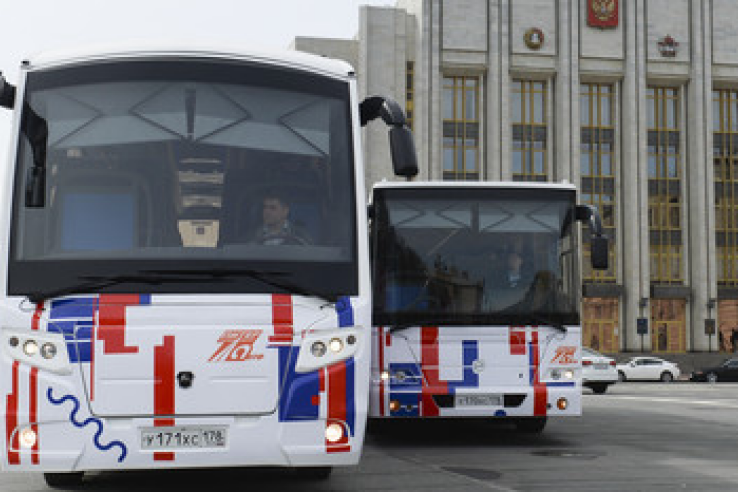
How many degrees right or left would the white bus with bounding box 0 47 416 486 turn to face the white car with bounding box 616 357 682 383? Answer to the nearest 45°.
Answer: approximately 135° to its left

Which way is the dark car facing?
to the viewer's left

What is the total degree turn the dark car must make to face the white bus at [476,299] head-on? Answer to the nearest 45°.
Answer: approximately 90° to its left

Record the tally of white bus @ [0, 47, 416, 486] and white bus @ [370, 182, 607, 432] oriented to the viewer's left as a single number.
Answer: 0

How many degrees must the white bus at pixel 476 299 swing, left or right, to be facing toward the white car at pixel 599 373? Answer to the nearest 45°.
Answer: approximately 180°

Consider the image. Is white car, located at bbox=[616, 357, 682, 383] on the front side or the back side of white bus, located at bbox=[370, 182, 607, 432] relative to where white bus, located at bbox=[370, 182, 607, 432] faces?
on the back side

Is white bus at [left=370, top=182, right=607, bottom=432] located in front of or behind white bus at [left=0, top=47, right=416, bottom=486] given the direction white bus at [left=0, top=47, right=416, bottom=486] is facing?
behind

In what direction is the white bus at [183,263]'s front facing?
toward the camera

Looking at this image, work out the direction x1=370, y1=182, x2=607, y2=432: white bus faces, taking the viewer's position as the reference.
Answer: facing the viewer

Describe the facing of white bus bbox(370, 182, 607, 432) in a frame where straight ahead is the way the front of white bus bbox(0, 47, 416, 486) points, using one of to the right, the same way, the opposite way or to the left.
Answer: the same way

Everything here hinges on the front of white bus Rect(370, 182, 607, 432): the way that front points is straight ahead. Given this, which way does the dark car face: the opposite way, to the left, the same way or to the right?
to the right

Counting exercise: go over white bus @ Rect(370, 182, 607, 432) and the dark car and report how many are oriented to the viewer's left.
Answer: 1

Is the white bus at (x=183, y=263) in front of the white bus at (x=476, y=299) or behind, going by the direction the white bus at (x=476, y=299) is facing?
in front
